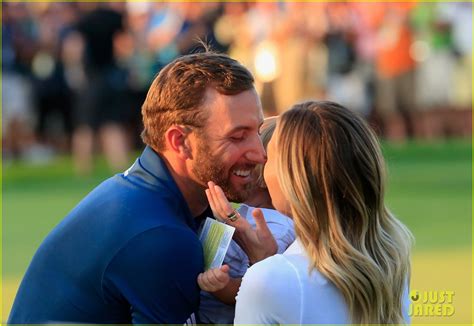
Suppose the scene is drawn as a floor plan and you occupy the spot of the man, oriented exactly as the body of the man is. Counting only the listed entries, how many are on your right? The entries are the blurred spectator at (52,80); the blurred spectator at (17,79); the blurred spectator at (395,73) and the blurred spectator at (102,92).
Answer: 0

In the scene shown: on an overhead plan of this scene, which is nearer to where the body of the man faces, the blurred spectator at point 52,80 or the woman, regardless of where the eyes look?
the woman

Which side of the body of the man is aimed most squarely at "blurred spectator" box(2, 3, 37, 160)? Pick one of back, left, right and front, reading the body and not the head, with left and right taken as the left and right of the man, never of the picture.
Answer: left

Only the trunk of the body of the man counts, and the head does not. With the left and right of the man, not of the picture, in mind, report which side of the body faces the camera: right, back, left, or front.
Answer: right

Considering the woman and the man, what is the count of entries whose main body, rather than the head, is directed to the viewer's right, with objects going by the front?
1

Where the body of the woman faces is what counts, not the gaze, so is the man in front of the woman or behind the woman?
in front

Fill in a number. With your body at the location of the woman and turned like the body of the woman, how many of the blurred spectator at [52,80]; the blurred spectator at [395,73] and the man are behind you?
0

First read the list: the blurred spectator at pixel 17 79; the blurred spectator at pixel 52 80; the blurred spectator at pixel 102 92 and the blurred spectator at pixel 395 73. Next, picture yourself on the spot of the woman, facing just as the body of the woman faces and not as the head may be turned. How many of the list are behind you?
0

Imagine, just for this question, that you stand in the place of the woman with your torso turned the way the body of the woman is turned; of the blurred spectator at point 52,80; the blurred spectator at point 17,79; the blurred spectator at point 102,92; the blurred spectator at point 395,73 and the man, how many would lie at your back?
0

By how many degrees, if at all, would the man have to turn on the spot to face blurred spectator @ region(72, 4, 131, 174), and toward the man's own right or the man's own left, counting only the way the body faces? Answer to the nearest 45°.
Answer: approximately 90° to the man's own left

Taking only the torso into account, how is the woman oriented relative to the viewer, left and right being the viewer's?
facing away from the viewer and to the left of the viewer

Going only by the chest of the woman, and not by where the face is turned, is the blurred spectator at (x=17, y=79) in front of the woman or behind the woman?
in front

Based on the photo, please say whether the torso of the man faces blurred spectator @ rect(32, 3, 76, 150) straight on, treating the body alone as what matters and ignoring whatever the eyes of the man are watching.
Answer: no
